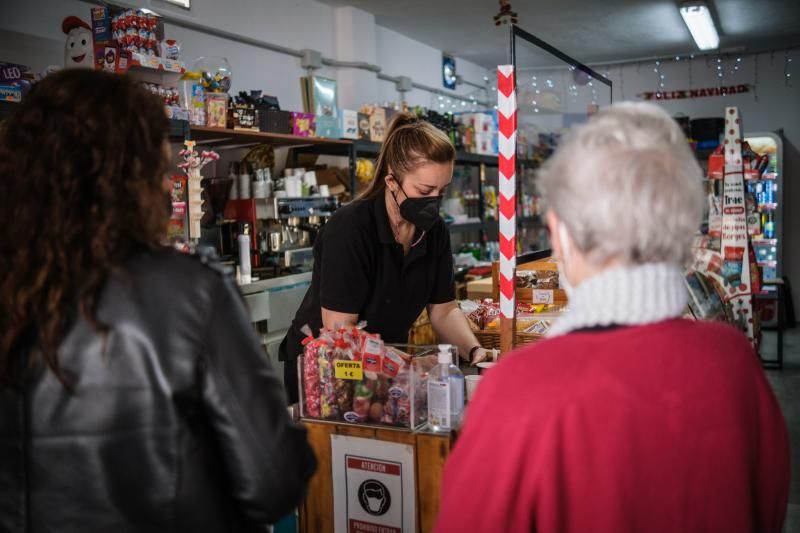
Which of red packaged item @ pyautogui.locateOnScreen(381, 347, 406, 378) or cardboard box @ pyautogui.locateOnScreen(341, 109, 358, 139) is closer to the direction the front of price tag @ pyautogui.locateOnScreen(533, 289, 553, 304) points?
the red packaged item

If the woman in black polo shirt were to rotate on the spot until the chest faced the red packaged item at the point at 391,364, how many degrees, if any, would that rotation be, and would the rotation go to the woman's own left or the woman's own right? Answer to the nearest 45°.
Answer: approximately 45° to the woman's own right

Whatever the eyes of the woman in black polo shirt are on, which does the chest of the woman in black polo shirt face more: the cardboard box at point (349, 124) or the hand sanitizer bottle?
the hand sanitizer bottle

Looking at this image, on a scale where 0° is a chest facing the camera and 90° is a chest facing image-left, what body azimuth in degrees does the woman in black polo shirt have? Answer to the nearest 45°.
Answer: approximately 315°

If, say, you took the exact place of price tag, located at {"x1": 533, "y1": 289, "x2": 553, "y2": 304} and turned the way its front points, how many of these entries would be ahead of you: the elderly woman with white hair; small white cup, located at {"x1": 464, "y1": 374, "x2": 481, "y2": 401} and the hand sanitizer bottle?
3

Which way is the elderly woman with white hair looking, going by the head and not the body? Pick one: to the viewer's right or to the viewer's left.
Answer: to the viewer's left

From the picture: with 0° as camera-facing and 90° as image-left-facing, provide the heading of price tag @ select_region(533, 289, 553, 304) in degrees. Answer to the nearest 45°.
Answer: approximately 0°

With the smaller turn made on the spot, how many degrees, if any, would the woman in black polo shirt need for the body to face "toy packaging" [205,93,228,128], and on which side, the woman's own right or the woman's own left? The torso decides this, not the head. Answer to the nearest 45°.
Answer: approximately 180°

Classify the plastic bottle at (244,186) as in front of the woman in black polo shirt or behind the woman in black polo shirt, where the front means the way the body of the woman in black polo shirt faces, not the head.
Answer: behind

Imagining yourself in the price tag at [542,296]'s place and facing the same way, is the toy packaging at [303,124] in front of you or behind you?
behind
